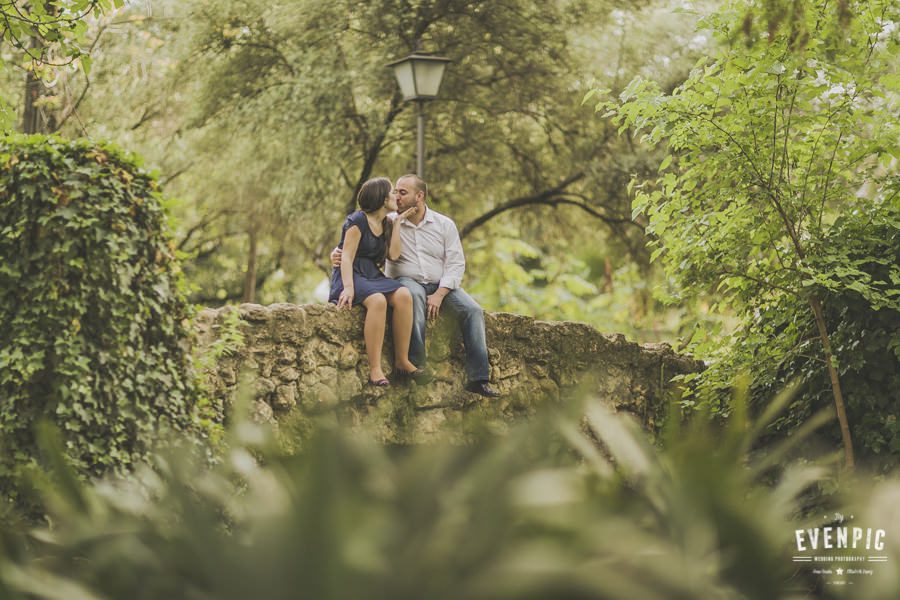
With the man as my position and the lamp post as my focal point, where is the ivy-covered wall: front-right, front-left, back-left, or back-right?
back-left

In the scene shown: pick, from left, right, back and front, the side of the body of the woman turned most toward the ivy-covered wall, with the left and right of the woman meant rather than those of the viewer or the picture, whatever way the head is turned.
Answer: right

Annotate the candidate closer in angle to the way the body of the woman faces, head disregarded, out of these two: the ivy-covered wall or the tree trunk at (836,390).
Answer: the tree trunk

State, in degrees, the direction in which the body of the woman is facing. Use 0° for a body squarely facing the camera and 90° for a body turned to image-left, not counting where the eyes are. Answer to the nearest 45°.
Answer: approximately 315°

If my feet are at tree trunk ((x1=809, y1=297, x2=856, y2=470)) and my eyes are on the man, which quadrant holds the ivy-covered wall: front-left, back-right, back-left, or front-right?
front-left
